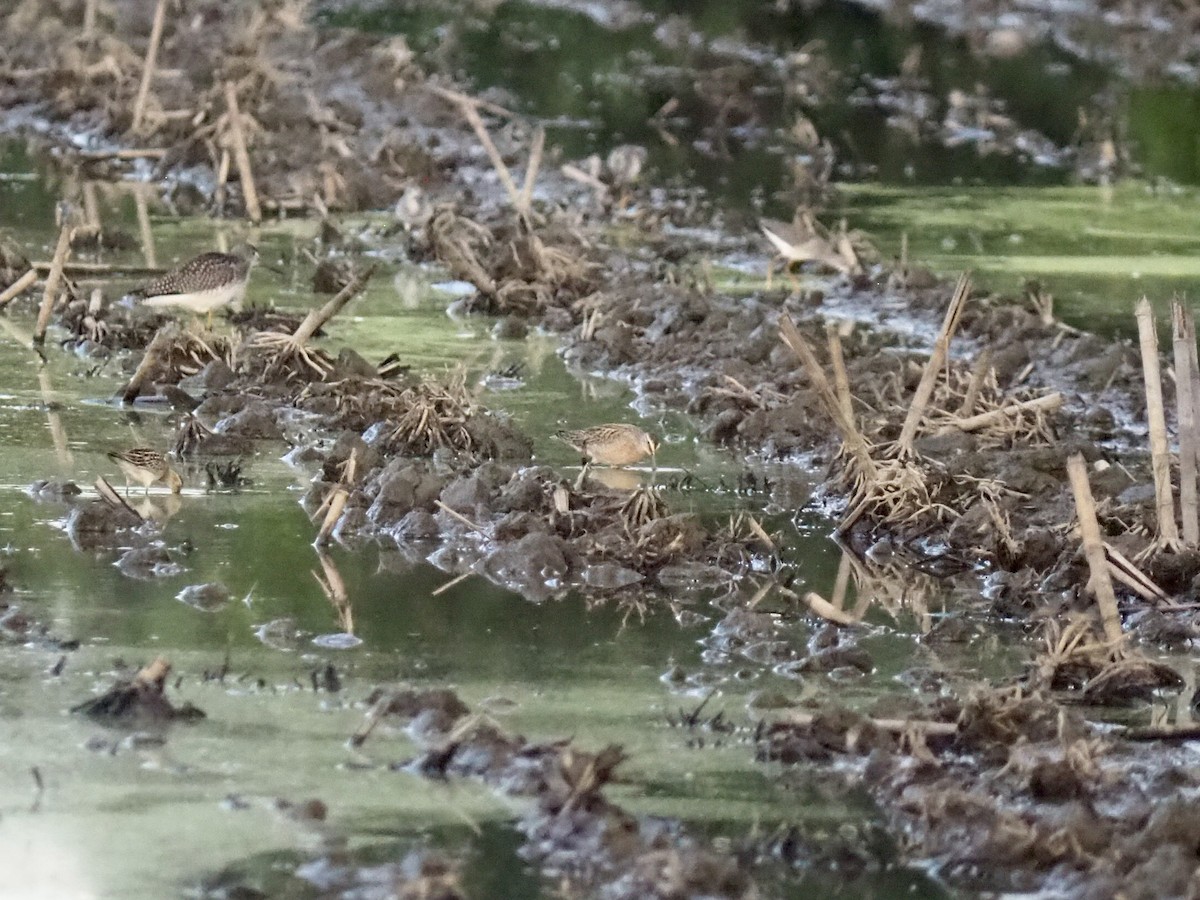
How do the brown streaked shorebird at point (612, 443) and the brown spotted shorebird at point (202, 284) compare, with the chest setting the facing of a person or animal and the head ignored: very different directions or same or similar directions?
same or similar directions

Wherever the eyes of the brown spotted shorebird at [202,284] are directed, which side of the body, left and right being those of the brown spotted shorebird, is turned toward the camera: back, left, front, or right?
right

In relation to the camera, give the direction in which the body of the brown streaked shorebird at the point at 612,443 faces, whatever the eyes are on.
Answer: to the viewer's right

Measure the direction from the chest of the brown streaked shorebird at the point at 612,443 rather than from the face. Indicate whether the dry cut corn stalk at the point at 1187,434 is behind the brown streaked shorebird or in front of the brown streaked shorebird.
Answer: in front

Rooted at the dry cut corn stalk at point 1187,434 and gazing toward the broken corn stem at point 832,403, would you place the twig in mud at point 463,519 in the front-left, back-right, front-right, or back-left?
front-left
